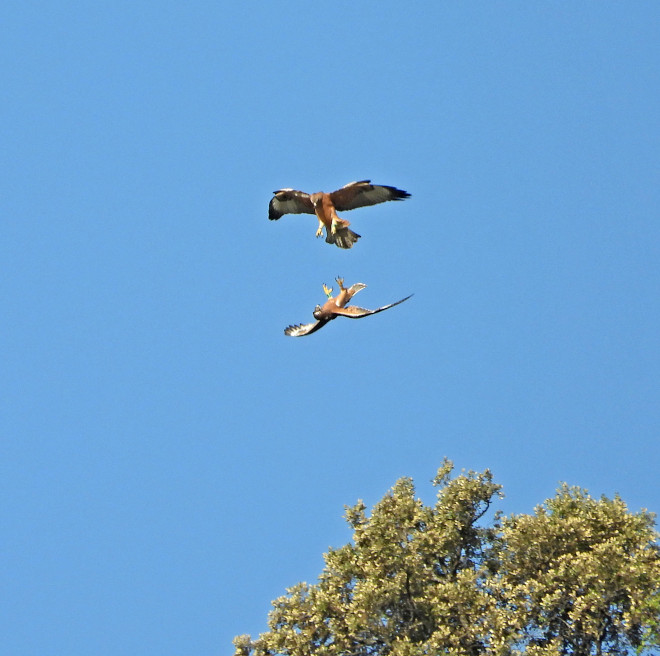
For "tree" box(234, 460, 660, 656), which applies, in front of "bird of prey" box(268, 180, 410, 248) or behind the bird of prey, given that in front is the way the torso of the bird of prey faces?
behind
